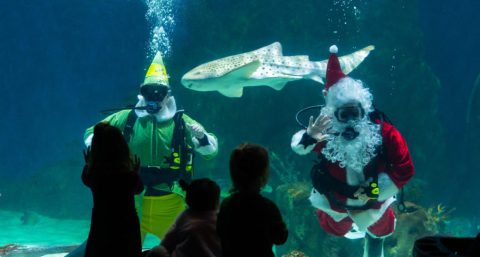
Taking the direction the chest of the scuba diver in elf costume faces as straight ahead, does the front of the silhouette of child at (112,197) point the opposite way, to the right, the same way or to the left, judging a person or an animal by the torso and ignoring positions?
the opposite way

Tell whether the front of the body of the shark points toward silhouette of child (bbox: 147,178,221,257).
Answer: no

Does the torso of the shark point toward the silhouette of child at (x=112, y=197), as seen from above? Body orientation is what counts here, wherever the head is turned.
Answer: no

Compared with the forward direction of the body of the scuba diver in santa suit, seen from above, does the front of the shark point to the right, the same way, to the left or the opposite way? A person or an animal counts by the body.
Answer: to the right

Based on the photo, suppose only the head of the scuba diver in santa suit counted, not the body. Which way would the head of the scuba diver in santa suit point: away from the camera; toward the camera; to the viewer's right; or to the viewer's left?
toward the camera

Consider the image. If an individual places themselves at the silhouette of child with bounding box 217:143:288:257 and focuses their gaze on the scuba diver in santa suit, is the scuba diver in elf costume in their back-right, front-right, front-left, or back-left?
front-left

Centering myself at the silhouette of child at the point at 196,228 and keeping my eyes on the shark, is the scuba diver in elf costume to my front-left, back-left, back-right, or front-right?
front-left

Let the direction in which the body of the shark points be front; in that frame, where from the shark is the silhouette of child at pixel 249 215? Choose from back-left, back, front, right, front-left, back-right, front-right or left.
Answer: left

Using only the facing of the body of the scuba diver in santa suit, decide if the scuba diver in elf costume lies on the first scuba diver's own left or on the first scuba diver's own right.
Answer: on the first scuba diver's own right

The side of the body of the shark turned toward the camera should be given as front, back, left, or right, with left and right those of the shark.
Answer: left

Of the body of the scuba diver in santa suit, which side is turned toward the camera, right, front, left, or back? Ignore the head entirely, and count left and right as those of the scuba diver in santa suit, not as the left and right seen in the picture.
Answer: front

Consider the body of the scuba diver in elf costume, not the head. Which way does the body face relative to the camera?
toward the camera

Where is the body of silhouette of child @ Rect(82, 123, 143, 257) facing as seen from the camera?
away from the camera

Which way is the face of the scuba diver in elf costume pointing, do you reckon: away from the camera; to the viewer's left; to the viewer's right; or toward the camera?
toward the camera
